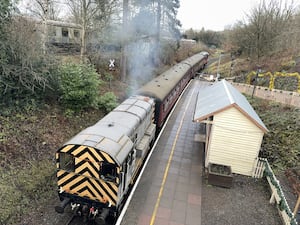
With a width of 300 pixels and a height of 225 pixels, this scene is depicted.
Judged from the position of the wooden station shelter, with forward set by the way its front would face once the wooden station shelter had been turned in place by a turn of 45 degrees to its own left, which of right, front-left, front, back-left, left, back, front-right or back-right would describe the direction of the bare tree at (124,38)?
right

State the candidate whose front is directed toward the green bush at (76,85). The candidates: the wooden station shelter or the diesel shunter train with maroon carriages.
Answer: the wooden station shelter

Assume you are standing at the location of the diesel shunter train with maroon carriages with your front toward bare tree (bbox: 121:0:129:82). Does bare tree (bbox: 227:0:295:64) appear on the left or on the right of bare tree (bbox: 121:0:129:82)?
right

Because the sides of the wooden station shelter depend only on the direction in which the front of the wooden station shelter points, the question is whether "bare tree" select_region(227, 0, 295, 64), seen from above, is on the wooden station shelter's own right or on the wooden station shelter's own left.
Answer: on the wooden station shelter's own right

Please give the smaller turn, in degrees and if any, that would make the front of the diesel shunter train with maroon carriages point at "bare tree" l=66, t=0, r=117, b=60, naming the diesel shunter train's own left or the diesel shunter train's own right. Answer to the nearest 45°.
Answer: approximately 135° to the diesel shunter train's own right

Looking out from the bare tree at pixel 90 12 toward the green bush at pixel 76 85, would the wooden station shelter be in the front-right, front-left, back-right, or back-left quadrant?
front-left

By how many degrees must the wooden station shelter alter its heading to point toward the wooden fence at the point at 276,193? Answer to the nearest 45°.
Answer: approximately 135° to its left

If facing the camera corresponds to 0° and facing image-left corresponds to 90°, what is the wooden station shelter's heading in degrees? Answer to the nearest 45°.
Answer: approximately 90°

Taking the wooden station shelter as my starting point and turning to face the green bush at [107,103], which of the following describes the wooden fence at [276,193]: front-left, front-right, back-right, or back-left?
back-left

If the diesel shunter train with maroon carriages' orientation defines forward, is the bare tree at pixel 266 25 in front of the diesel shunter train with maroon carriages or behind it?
behind

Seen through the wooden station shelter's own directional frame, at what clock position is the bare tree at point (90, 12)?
The bare tree is roughly at 1 o'clock from the wooden station shelter.

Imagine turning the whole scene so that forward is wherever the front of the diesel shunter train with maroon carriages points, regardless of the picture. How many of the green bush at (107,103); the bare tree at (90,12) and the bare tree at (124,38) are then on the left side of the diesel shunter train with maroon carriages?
0

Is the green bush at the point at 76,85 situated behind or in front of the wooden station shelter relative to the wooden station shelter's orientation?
in front

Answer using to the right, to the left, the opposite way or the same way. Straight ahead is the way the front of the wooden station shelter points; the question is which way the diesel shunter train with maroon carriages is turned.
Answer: to the left

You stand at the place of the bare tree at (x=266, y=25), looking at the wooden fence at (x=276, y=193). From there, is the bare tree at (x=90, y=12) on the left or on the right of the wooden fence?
right

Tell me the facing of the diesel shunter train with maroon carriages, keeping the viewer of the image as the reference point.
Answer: facing the viewer and to the left of the viewer
